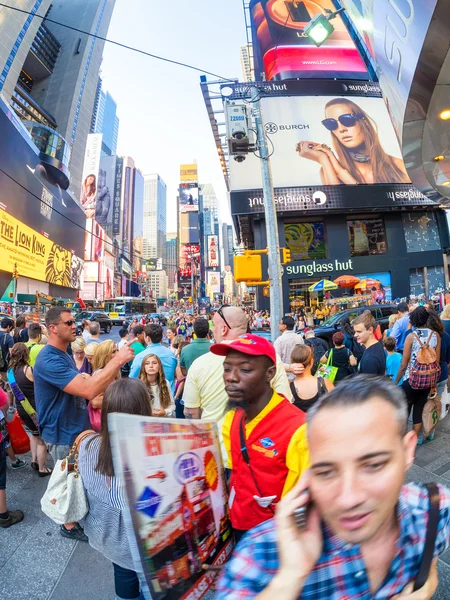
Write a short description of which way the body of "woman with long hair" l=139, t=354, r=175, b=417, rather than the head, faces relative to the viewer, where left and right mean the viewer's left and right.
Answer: facing the viewer

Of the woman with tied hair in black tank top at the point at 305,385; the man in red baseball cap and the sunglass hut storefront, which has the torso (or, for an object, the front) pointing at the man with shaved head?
the sunglass hut storefront

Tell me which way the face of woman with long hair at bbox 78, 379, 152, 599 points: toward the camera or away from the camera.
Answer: away from the camera

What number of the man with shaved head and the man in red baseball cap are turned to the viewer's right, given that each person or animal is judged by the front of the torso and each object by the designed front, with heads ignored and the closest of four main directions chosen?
0

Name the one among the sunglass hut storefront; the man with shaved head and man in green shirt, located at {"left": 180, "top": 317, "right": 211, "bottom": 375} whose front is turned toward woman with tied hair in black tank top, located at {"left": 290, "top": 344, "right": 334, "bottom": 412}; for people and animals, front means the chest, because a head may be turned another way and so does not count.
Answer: the sunglass hut storefront

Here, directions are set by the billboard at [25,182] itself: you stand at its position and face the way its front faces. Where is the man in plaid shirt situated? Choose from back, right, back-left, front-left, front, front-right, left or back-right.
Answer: front-right

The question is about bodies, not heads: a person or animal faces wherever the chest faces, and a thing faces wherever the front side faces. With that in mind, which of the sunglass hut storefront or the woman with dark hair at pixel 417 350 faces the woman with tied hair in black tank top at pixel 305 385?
the sunglass hut storefront

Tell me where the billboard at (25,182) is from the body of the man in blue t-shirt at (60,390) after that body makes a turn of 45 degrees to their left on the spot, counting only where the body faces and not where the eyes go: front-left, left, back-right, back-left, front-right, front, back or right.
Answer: front-left

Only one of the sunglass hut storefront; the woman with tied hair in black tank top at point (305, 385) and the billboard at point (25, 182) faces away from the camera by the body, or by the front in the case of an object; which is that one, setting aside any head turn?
the woman with tied hair in black tank top

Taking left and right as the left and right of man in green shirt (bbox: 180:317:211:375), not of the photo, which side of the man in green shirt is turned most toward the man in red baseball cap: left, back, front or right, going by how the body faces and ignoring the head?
back

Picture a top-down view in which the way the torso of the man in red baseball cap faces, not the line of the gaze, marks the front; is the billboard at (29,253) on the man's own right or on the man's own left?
on the man's own right

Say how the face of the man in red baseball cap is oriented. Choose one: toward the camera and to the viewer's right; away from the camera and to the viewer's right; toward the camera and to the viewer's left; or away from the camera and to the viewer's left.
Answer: toward the camera and to the viewer's left

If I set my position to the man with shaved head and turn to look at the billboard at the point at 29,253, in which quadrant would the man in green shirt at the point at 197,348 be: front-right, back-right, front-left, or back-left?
front-right

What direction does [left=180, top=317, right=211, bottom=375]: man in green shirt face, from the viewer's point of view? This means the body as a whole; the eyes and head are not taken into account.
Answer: away from the camera

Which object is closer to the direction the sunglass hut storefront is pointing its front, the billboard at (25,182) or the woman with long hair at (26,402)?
the woman with long hair
